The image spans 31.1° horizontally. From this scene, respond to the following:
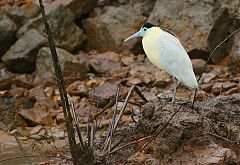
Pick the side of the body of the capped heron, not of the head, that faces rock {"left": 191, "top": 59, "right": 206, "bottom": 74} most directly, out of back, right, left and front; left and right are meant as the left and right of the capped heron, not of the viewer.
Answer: right

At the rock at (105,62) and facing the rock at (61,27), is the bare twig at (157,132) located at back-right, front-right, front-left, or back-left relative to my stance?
back-left

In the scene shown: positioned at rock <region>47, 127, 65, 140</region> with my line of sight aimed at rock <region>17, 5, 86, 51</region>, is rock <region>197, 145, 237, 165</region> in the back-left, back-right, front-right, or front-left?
back-right

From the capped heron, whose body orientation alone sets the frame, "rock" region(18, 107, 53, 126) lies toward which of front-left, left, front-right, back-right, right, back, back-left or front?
front-right

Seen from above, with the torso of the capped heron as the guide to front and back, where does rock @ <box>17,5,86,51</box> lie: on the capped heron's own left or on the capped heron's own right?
on the capped heron's own right

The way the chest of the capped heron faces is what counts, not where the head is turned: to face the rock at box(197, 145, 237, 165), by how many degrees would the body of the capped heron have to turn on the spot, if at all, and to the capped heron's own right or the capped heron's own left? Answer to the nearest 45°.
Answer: approximately 90° to the capped heron's own left

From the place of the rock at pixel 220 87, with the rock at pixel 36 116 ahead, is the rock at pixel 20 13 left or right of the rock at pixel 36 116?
right

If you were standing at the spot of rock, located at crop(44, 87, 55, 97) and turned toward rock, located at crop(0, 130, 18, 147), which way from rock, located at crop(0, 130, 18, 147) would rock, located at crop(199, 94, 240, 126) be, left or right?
left

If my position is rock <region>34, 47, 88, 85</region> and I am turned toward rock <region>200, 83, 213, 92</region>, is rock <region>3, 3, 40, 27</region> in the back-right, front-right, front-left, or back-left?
back-left

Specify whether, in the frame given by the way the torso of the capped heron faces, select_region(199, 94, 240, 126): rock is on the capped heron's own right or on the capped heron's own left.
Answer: on the capped heron's own left

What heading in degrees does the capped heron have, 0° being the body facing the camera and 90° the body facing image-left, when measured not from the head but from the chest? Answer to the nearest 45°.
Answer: approximately 90°
